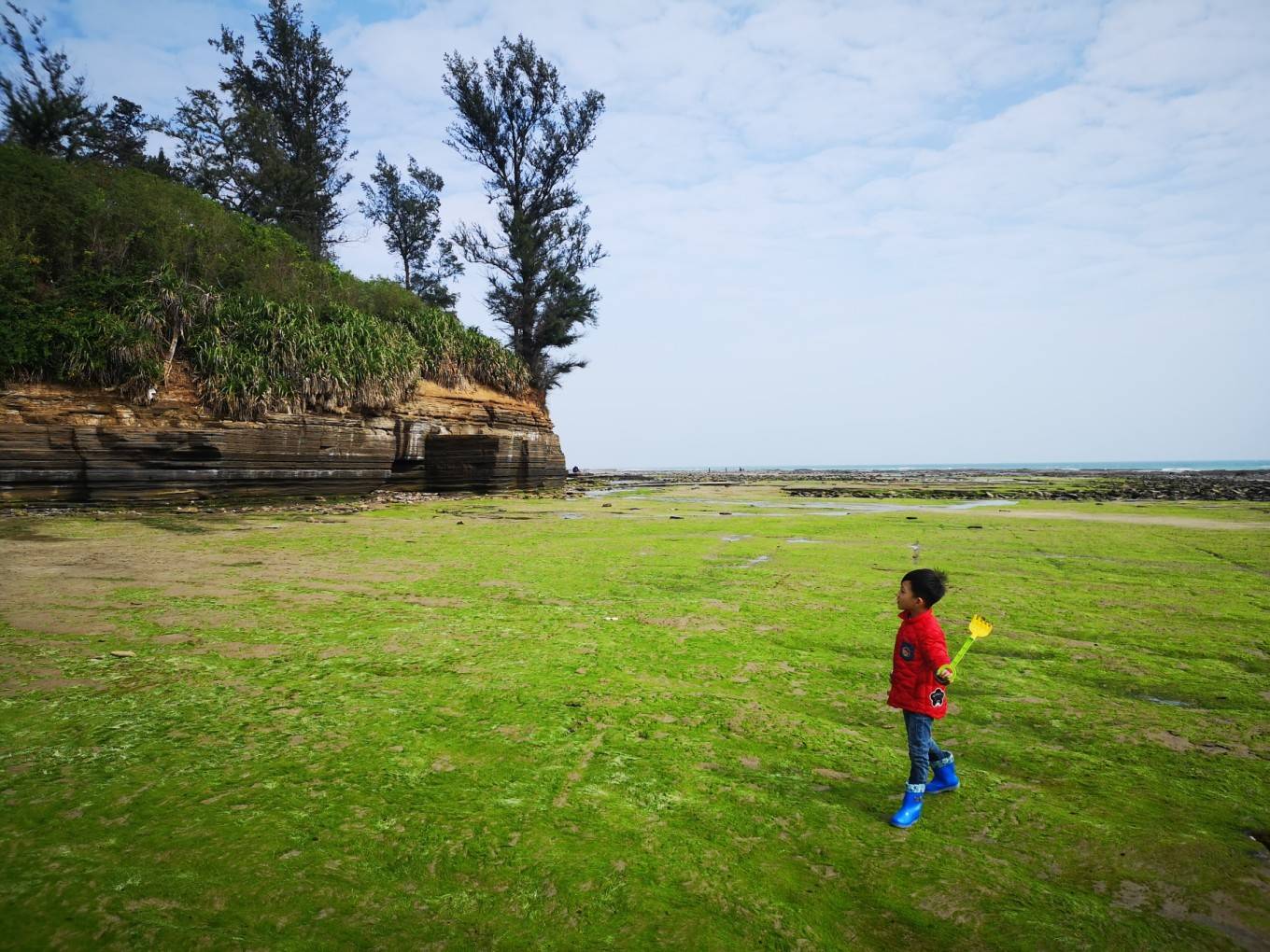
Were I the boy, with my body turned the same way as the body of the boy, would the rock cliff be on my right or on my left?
on my right

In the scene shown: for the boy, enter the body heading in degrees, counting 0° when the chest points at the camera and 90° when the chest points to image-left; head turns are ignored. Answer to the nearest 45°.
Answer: approximately 45°
